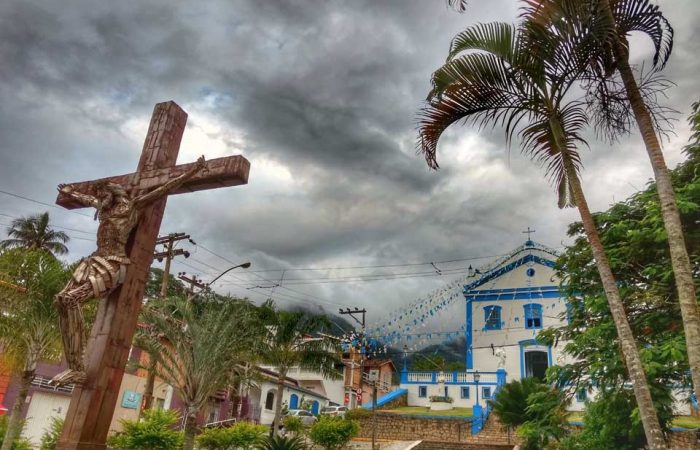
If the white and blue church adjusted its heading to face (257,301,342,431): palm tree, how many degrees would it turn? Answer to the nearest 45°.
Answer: approximately 45° to its right

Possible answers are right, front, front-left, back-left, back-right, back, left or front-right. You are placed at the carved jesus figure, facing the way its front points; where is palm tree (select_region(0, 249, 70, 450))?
back-right

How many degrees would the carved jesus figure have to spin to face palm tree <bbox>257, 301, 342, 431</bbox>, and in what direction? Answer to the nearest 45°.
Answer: approximately 180°

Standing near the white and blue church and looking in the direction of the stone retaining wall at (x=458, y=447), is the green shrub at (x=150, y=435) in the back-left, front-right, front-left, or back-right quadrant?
front-right

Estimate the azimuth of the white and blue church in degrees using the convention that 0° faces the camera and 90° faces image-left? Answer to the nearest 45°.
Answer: approximately 0°

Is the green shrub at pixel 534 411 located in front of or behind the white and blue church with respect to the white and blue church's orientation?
in front

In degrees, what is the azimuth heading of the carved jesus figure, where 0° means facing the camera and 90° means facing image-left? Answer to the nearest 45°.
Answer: approximately 45°

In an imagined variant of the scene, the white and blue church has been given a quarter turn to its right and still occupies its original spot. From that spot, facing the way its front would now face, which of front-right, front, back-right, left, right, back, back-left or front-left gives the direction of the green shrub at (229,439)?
front-left

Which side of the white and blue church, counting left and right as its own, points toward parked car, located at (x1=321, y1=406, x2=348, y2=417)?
right

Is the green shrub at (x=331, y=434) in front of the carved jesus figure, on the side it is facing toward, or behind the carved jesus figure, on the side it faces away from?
behind

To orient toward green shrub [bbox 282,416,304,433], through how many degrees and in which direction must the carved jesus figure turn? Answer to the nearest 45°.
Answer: approximately 180°

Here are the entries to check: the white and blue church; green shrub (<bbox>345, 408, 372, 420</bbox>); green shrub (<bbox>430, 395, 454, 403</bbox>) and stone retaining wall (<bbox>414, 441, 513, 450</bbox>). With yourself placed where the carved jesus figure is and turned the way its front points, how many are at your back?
4

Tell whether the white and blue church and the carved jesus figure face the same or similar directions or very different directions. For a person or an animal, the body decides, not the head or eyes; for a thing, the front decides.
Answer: same or similar directions

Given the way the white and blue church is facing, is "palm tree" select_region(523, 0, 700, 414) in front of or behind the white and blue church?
in front

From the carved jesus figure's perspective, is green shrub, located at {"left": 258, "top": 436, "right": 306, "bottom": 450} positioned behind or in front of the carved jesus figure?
behind
